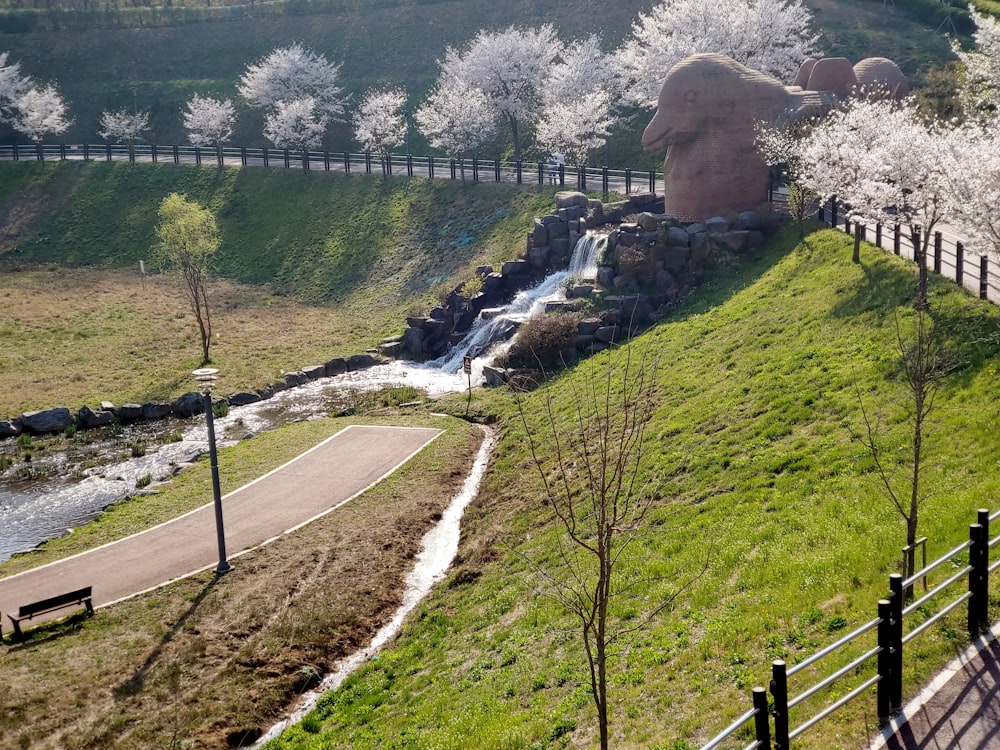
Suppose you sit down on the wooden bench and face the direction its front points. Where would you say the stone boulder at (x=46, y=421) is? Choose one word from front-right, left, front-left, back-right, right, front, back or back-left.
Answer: front-right

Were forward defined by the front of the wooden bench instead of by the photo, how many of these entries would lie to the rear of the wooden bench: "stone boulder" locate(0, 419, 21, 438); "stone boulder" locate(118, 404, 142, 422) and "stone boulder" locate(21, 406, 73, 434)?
0

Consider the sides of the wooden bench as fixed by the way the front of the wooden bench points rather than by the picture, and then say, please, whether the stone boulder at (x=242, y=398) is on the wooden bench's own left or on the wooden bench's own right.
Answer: on the wooden bench's own right

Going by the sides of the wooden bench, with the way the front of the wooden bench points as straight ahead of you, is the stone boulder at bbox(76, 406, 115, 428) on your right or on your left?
on your right

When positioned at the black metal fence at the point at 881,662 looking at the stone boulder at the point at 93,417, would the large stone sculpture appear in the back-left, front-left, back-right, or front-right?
front-right

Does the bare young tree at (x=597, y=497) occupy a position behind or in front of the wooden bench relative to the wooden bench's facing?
behind

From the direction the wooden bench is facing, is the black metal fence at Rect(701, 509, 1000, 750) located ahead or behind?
behind

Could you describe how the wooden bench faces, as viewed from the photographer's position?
facing away from the viewer and to the left of the viewer

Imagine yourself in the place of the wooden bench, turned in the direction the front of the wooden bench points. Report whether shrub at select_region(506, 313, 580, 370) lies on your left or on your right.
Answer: on your right

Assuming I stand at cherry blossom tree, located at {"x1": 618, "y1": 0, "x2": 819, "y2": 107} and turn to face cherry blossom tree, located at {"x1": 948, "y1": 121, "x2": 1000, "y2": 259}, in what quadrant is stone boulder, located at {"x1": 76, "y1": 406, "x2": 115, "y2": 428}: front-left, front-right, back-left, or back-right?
front-right

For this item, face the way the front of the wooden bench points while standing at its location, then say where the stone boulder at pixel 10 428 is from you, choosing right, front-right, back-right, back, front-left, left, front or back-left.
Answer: front-right
